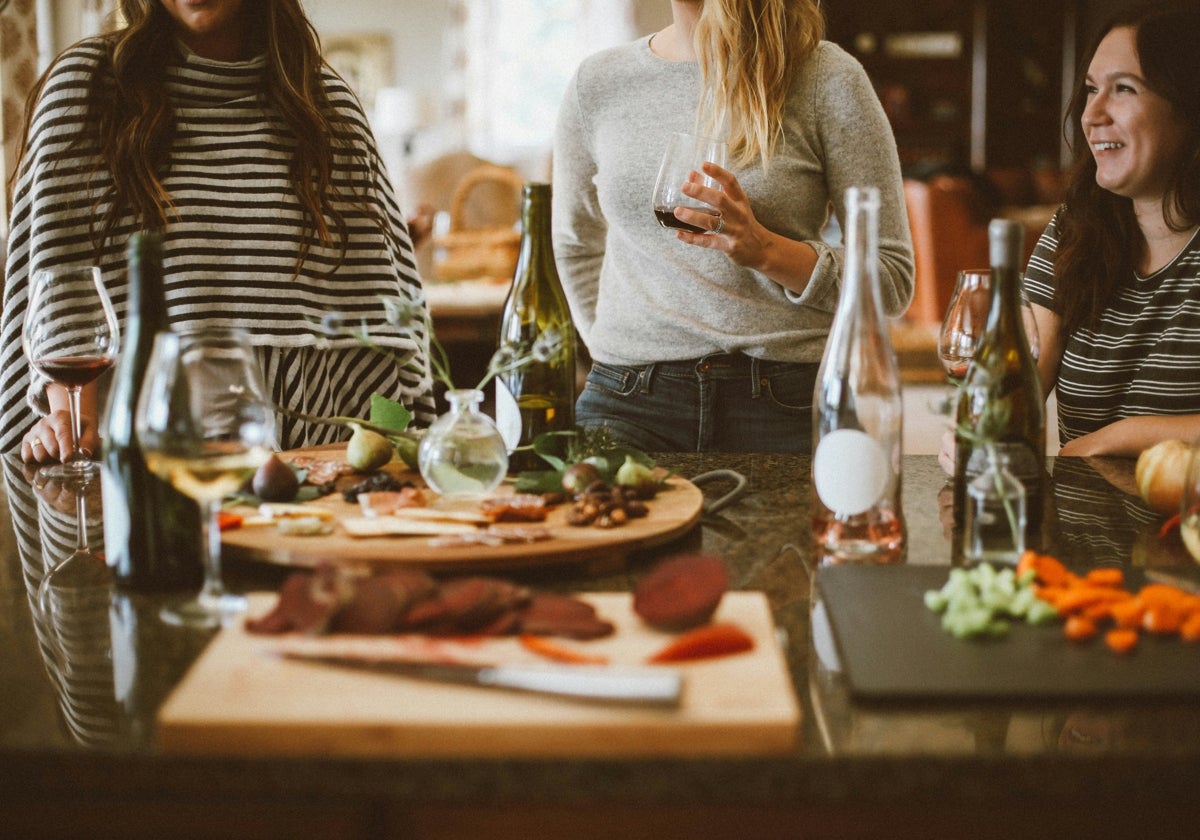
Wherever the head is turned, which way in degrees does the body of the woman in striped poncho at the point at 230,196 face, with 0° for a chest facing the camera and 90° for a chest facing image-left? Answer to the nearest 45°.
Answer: approximately 0°

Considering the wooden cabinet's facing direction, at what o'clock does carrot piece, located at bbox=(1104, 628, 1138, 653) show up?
The carrot piece is roughly at 12 o'clock from the wooden cabinet.

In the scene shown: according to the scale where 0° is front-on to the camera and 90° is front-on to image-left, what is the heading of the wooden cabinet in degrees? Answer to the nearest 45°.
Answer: approximately 0°

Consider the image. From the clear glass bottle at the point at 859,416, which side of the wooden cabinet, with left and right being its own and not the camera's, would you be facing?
front

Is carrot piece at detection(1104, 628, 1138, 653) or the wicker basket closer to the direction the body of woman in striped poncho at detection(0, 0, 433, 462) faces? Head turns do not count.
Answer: the carrot piece

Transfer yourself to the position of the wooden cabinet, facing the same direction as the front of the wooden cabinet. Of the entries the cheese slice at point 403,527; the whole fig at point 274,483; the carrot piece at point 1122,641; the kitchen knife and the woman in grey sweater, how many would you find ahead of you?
5

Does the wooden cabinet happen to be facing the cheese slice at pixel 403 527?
yes

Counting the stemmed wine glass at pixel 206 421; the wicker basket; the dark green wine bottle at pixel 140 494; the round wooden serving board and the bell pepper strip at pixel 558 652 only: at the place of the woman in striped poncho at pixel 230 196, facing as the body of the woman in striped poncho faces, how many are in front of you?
4
